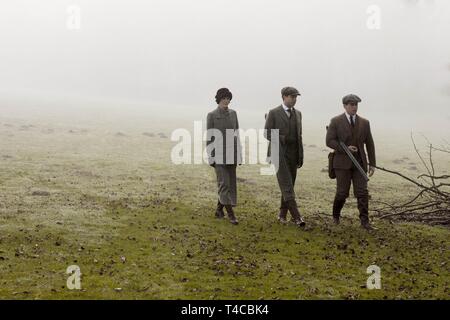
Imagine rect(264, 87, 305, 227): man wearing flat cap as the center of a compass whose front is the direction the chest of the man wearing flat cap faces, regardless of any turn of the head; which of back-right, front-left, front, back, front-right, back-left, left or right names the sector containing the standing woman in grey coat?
back-right

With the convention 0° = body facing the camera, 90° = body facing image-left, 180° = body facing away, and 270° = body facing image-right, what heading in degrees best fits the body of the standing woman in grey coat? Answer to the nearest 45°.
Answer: approximately 315°

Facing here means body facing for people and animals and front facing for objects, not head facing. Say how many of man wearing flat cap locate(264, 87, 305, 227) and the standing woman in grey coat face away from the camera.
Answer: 0

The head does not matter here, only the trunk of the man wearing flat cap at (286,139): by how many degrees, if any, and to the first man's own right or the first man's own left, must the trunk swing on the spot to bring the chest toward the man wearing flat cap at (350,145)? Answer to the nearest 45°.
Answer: approximately 45° to the first man's own left

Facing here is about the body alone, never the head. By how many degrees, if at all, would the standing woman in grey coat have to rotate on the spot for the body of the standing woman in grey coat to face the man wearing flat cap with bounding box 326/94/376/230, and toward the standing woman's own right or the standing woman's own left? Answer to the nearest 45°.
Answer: approximately 45° to the standing woman's own left

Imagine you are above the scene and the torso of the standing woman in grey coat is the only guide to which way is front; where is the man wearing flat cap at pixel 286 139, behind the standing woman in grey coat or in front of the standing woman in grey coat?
in front

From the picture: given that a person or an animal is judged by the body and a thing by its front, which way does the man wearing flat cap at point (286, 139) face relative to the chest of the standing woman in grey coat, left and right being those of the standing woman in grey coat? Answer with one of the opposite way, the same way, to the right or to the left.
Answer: the same way

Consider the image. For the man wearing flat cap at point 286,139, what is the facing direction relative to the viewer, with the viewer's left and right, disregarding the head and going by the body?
facing the viewer and to the right of the viewer
